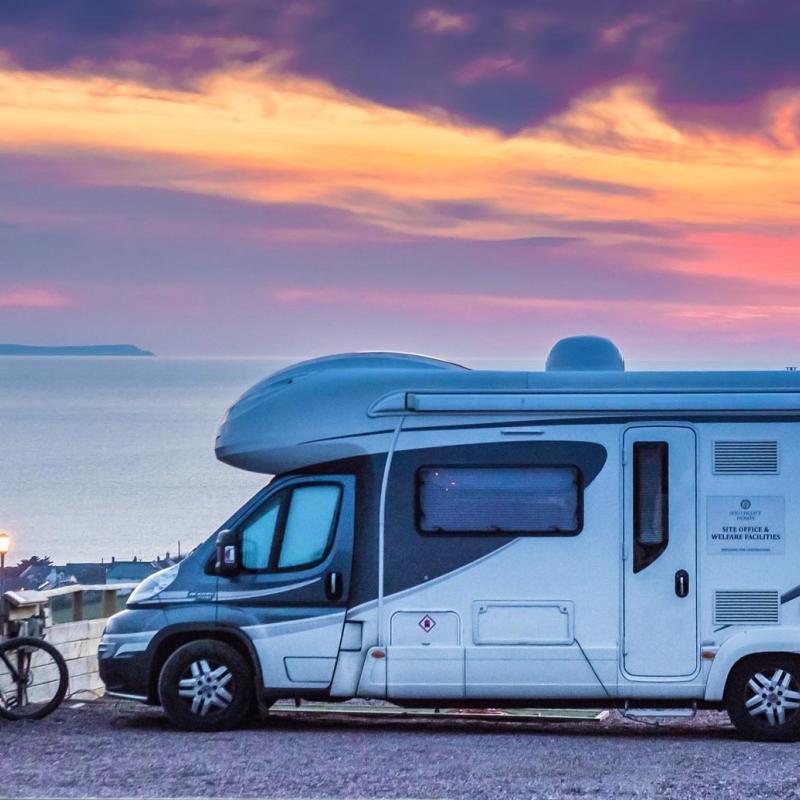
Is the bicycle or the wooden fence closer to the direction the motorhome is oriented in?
the bicycle

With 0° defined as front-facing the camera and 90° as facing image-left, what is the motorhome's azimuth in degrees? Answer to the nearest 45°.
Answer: approximately 90°

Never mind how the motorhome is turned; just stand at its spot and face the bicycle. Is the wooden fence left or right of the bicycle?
right

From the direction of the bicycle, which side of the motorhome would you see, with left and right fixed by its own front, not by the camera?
front

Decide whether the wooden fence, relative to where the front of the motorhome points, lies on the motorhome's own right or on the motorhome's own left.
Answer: on the motorhome's own right
